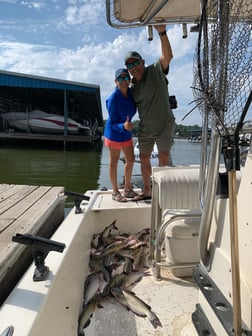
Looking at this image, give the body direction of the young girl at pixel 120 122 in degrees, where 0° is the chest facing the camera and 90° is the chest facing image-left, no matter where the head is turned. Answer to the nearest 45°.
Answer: approximately 315°

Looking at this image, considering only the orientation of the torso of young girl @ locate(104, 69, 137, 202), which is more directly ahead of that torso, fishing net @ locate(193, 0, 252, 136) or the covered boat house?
the fishing net
